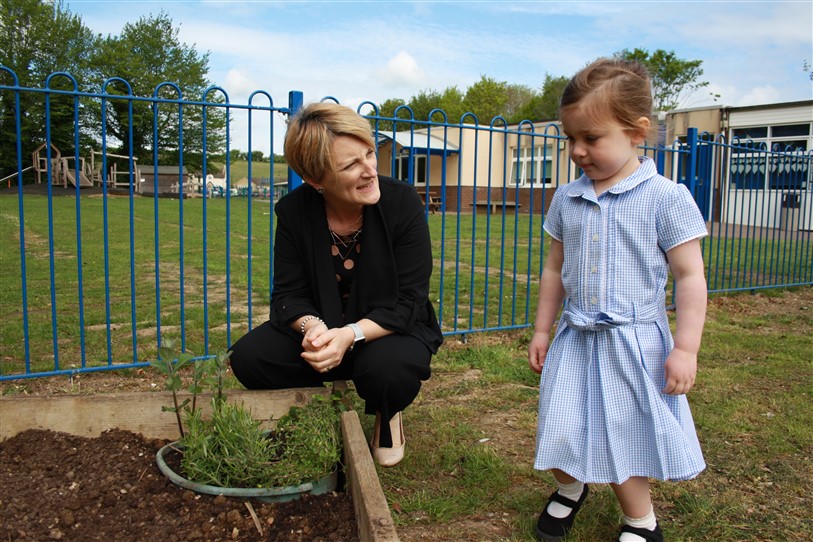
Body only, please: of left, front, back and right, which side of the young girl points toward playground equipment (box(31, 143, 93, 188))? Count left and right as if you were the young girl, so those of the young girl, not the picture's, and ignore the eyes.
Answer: right

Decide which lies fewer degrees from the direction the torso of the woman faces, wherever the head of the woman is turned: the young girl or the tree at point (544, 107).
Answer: the young girl

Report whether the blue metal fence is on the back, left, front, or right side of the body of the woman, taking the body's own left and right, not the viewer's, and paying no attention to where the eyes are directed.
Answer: back

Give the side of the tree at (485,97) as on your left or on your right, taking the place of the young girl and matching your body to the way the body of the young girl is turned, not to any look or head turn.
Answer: on your right

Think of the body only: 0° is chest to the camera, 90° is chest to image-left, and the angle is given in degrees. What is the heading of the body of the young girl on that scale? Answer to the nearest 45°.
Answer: approximately 45°

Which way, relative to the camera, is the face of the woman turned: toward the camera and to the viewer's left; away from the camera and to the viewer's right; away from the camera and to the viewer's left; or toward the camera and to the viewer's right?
toward the camera and to the viewer's right

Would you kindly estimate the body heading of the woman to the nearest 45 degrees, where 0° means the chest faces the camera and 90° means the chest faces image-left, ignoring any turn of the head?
approximately 0°

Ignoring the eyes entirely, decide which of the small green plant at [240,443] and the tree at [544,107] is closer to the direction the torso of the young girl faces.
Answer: the small green plant

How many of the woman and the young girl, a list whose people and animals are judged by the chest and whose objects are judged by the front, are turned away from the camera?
0

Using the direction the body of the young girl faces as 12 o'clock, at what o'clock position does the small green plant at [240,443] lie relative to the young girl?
The small green plant is roughly at 1 o'clock from the young girl.

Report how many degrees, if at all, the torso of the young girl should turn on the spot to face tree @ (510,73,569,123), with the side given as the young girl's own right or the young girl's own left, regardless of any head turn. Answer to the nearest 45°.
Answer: approximately 135° to the young girl's own right

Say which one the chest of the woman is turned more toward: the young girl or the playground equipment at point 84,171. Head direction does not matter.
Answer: the young girl
